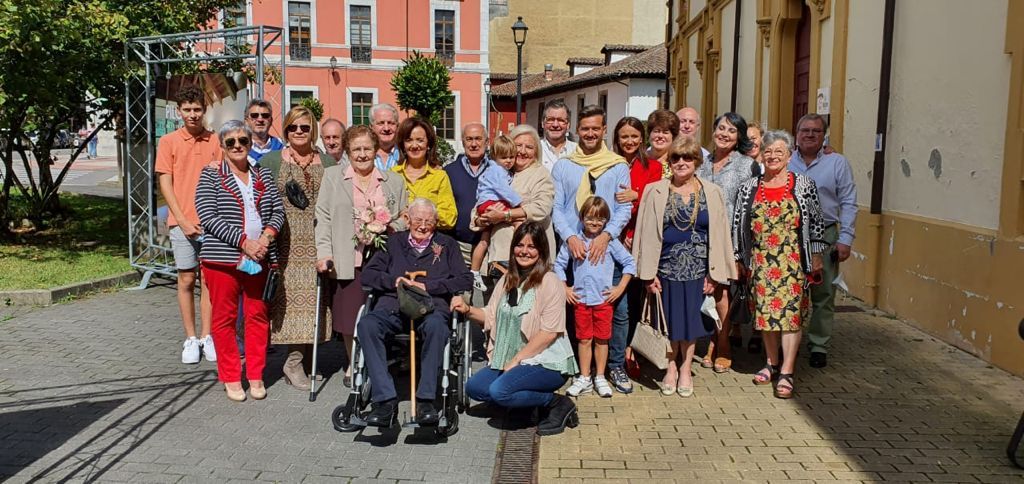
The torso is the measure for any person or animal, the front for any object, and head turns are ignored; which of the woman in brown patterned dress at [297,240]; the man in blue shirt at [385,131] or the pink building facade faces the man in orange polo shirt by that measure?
the pink building facade

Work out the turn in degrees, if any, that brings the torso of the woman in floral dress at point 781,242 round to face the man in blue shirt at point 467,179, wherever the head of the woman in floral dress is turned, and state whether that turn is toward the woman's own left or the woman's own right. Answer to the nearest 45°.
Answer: approximately 90° to the woman's own right

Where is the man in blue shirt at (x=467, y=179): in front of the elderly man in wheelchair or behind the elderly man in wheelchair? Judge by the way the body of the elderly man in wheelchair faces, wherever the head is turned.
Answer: behind

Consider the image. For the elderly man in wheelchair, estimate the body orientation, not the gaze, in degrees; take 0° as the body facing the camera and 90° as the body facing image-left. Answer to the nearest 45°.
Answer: approximately 0°

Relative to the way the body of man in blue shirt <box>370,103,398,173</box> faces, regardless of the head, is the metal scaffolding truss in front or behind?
behind

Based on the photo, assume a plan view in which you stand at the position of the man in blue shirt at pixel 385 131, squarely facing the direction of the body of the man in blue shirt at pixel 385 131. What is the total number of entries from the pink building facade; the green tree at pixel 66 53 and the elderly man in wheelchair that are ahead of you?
1

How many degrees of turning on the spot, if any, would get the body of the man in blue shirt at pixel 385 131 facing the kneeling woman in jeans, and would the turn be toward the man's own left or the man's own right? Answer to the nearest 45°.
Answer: approximately 45° to the man's own left

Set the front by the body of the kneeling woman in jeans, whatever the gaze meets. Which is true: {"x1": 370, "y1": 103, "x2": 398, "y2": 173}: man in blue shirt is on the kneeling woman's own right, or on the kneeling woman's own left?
on the kneeling woman's own right

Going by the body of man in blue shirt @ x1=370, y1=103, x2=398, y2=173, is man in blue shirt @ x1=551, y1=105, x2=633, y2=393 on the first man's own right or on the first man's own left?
on the first man's own left

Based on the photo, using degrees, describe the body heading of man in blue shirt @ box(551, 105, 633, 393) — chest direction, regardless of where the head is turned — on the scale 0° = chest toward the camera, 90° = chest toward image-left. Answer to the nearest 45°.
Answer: approximately 0°

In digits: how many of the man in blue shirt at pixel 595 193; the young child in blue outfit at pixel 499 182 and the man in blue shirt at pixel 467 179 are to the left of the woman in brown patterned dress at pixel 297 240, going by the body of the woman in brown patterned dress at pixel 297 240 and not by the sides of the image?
3

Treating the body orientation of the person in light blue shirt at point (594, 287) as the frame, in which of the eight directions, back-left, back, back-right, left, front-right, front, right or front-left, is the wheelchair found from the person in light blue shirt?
front-right

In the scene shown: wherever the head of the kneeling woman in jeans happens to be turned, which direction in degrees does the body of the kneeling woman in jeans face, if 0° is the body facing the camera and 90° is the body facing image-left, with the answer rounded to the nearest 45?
approximately 45°
